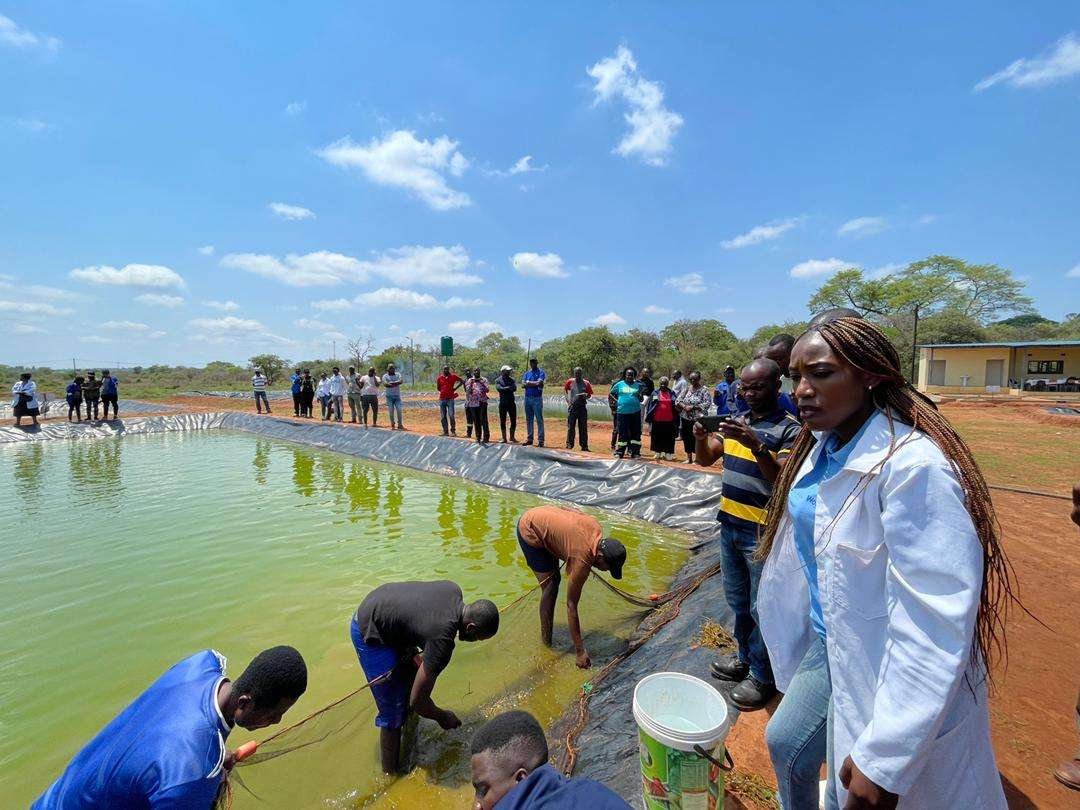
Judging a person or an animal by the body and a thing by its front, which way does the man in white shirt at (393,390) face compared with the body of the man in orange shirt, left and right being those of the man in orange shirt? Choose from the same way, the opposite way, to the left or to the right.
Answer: to the right

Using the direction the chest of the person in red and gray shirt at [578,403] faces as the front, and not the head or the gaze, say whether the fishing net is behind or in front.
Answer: in front

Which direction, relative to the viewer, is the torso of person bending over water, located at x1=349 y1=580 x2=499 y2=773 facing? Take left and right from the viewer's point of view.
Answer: facing to the right of the viewer

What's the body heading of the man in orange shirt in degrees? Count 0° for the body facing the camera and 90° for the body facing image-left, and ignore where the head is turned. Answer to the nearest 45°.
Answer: approximately 270°

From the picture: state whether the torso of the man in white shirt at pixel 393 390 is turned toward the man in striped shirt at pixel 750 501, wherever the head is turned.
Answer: yes

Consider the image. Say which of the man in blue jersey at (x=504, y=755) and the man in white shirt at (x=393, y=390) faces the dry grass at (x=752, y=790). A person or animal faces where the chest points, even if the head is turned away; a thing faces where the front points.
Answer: the man in white shirt

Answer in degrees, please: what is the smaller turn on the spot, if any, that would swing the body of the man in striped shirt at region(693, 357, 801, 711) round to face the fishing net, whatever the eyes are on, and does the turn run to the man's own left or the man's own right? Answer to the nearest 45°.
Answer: approximately 45° to the man's own right

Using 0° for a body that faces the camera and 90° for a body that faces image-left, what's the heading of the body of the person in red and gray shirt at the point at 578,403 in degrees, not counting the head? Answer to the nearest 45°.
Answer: approximately 0°

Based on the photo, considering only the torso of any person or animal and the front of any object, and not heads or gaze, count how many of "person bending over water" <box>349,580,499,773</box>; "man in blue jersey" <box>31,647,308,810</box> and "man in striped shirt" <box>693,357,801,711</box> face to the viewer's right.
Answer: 2

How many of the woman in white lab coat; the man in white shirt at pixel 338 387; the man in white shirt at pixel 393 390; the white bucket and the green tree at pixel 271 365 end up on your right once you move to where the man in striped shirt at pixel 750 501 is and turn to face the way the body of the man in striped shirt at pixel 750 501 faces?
3

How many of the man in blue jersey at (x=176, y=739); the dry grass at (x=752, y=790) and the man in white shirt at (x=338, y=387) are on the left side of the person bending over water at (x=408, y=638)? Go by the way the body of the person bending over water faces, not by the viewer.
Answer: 1

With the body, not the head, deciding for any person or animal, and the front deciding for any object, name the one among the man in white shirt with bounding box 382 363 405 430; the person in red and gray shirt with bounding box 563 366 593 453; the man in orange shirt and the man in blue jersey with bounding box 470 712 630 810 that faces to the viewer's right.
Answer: the man in orange shirt

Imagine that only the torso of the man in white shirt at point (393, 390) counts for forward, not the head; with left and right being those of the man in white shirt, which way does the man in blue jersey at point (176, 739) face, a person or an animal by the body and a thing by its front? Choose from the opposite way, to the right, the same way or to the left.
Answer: to the left

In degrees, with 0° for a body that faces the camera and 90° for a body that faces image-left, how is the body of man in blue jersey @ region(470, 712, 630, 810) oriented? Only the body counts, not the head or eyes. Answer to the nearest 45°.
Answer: approximately 90°

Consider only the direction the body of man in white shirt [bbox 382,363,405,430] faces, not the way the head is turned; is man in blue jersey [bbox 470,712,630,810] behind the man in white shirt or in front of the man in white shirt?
in front

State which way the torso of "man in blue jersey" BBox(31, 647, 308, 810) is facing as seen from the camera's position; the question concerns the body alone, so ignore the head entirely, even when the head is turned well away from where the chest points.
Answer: to the viewer's right
